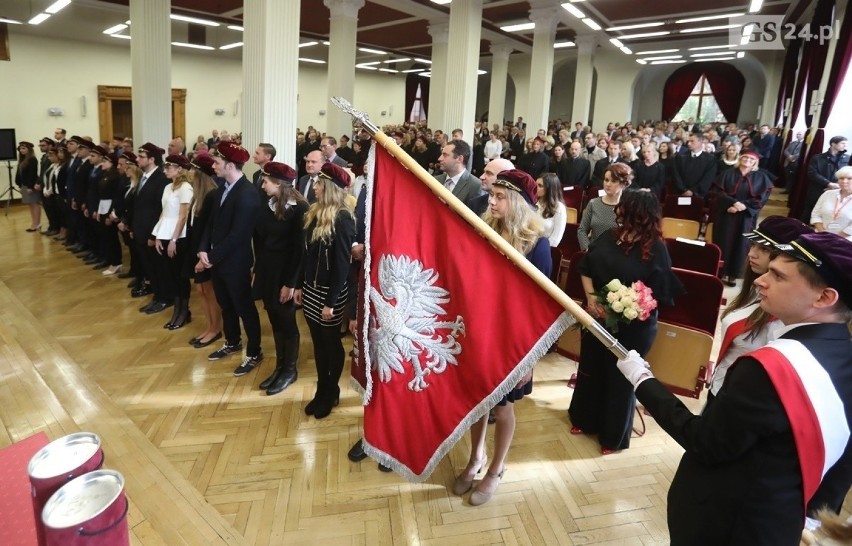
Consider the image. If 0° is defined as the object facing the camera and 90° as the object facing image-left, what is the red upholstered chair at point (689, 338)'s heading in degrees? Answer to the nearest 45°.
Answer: approximately 45°

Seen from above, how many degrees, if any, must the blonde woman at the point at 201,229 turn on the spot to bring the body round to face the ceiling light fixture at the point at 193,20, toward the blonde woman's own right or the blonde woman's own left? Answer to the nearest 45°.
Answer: approximately 90° to the blonde woman's own right

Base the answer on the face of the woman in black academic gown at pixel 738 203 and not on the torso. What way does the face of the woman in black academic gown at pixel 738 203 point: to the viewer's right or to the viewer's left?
to the viewer's left

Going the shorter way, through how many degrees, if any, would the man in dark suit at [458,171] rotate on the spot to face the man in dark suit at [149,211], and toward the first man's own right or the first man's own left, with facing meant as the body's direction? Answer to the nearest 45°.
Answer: approximately 45° to the first man's own right

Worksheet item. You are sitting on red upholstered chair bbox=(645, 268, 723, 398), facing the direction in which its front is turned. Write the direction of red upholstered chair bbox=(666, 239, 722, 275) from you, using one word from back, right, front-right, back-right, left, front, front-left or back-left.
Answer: back-right

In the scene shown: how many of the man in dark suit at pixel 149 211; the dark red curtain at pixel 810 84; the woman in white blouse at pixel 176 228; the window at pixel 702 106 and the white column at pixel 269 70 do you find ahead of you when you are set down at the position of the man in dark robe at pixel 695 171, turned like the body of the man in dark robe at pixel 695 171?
3

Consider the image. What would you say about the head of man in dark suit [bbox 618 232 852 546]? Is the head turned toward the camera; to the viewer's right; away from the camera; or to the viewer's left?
to the viewer's left

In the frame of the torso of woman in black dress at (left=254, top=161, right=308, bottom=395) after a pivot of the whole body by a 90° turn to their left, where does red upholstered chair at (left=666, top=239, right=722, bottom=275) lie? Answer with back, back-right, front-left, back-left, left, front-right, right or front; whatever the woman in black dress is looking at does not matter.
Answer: front-left

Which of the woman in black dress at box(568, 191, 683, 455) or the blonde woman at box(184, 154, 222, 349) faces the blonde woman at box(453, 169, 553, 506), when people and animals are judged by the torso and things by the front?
the woman in black dress
